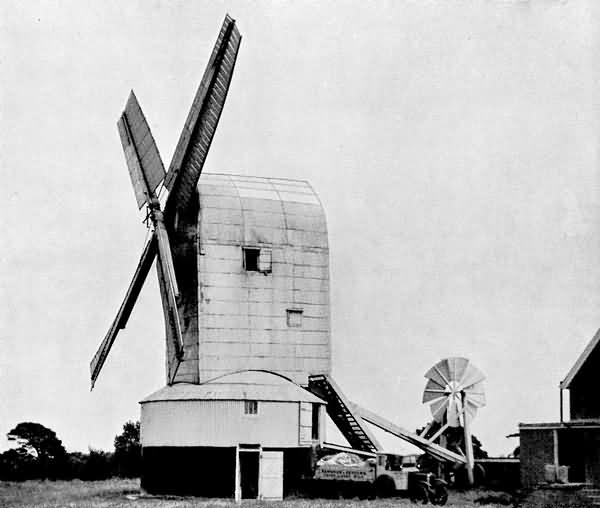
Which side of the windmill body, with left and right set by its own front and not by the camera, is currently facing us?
left

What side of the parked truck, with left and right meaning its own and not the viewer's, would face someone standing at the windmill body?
back

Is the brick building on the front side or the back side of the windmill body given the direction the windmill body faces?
on the back side

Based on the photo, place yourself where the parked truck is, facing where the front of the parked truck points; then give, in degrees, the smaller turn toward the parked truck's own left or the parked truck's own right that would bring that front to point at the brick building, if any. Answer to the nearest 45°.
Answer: approximately 45° to the parked truck's own left

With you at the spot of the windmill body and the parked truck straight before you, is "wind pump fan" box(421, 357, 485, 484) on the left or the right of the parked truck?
left

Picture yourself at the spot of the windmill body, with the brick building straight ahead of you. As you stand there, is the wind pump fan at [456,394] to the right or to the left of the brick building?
left

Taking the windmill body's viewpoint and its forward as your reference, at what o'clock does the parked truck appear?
The parked truck is roughly at 7 o'clock from the windmill body.

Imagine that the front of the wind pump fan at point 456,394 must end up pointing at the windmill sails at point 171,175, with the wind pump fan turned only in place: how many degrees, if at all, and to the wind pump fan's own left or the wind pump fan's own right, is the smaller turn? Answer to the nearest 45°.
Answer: approximately 45° to the wind pump fan's own right

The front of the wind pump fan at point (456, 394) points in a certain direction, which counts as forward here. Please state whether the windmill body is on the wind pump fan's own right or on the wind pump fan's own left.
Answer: on the wind pump fan's own right
